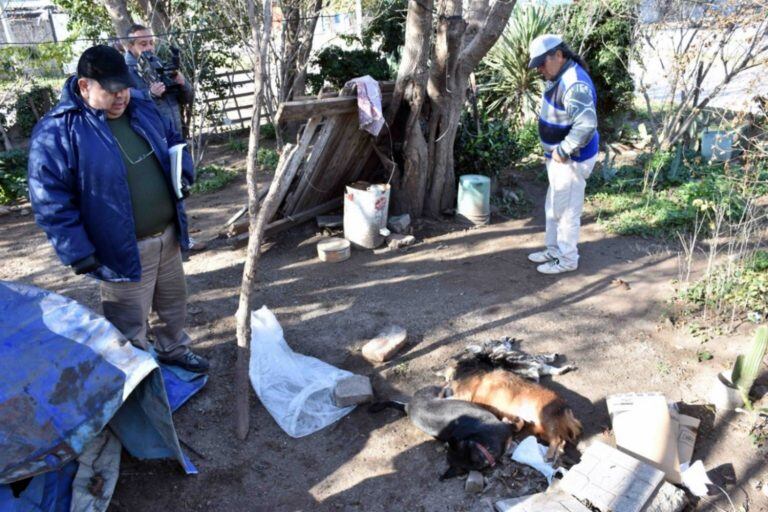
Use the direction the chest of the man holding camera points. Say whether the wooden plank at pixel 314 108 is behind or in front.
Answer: in front

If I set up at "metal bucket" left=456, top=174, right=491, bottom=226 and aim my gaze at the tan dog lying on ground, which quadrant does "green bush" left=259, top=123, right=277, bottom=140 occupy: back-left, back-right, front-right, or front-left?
back-right

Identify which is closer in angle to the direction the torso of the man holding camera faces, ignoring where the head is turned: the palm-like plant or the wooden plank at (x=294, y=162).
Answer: the wooden plank

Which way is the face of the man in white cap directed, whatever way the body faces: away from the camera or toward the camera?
toward the camera

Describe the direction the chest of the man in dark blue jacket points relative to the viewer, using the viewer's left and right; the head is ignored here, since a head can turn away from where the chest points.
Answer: facing the viewer and to the right of the viewer

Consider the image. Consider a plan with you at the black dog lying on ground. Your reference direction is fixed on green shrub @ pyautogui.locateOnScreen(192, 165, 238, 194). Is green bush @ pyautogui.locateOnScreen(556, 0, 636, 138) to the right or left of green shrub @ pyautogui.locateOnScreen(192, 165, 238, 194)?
right

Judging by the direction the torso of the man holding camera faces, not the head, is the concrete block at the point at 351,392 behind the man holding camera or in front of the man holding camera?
in front

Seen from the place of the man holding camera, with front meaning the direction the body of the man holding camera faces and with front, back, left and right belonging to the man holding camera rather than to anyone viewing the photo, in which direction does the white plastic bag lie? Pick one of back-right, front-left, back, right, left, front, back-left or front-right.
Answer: front-right

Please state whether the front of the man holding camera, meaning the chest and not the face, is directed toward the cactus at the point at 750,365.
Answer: yes

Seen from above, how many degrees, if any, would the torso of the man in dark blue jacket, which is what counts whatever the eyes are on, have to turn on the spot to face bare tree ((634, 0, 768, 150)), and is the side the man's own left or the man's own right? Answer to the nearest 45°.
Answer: approximately 45° to the man's own left

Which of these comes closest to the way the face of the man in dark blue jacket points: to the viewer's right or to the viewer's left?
to the viewer's right

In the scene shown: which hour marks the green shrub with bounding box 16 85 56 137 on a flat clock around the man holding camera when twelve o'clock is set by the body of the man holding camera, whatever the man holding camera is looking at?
The green shrub is roughly at 7 o'clock from the man holding camera.

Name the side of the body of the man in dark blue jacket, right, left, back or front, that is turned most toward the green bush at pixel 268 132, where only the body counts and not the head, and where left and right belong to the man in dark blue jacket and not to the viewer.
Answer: left

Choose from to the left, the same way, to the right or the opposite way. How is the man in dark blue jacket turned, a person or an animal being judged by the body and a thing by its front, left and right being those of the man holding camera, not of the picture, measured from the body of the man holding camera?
the same way

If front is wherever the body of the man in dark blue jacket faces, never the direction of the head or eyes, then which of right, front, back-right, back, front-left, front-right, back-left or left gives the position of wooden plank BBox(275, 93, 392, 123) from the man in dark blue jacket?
left

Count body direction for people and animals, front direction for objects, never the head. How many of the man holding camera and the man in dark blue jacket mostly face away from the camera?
0

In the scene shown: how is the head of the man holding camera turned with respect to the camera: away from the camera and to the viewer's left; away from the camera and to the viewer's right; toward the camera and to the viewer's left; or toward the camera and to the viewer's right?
toward the camera and to the viewer's right
